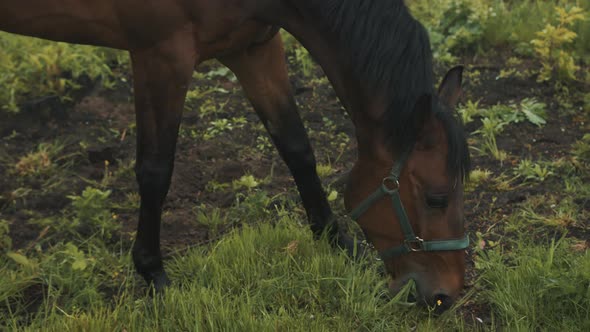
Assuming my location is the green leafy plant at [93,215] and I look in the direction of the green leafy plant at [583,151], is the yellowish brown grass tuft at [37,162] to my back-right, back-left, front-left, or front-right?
back-left

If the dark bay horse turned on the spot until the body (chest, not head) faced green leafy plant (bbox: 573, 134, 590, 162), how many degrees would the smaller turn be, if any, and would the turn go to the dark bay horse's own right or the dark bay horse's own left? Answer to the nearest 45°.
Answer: approximately 45° to the dark bay horse's own left

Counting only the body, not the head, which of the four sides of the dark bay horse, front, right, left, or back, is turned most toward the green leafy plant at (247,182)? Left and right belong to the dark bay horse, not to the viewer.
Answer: left

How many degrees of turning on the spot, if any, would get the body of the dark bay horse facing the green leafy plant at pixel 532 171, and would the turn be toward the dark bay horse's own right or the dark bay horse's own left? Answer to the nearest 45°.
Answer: approximately 45° to the dark bay horse's own left

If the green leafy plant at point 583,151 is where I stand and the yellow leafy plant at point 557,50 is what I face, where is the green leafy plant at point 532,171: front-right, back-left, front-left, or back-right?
back-left

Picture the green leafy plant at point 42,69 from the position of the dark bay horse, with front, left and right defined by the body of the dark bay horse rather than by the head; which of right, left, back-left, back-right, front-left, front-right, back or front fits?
back-left

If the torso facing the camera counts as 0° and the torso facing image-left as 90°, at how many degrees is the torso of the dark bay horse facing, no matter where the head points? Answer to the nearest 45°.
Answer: approximately 270°

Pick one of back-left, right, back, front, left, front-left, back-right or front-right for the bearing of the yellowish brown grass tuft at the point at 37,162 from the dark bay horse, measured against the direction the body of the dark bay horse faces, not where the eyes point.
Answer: back-left
